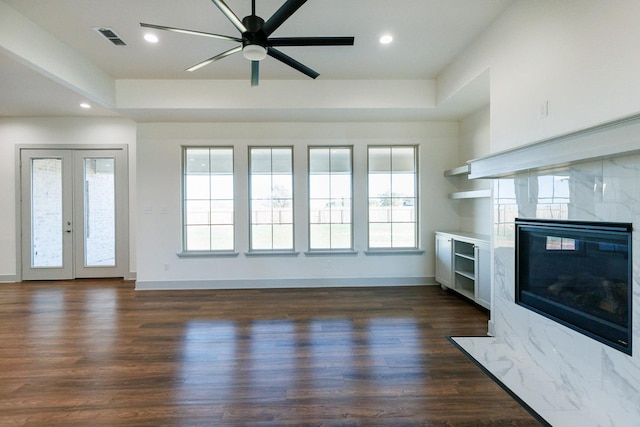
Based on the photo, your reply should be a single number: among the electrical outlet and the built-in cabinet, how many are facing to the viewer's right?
0

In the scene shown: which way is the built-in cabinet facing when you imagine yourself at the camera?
facing the viewer and to the left of the viewer

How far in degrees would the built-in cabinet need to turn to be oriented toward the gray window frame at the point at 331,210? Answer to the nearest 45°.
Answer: approximately 45° to its right

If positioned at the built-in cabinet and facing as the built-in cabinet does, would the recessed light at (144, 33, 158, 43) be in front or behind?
in front

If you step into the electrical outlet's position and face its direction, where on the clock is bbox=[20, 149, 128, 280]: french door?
The french door is roughly at 1 o'clock from the electrical outlet.

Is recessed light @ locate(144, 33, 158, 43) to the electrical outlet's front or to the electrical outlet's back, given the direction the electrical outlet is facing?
to the front

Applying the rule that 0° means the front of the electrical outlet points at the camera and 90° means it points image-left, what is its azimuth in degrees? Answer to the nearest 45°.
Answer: approximately 45°

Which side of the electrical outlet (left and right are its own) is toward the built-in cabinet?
right
